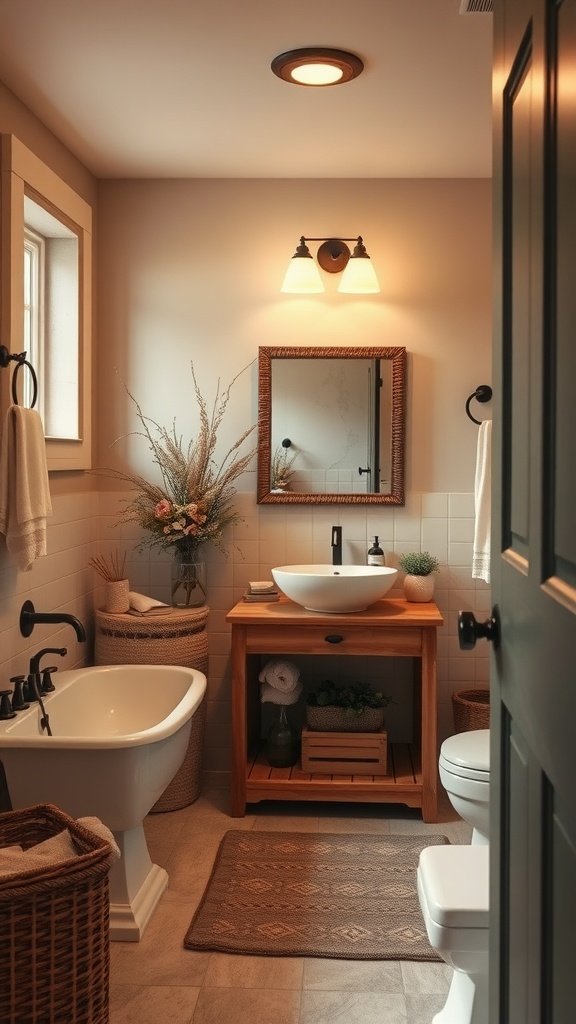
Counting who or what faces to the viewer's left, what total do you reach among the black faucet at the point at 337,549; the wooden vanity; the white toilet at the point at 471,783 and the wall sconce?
1

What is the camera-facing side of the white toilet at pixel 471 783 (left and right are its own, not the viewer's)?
left

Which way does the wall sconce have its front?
toward the camera

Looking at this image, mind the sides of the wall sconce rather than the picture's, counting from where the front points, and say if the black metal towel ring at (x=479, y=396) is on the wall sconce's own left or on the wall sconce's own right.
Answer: on the wall sconce's own left

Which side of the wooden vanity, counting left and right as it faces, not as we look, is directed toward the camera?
front

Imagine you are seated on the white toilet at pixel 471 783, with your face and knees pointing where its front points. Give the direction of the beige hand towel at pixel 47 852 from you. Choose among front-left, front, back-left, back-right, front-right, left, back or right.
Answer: front-left

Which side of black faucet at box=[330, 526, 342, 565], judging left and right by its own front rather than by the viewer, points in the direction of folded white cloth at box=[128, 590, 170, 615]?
right

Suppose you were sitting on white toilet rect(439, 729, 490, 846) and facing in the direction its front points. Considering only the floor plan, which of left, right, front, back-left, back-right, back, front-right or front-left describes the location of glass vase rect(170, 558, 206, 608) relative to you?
front-right
